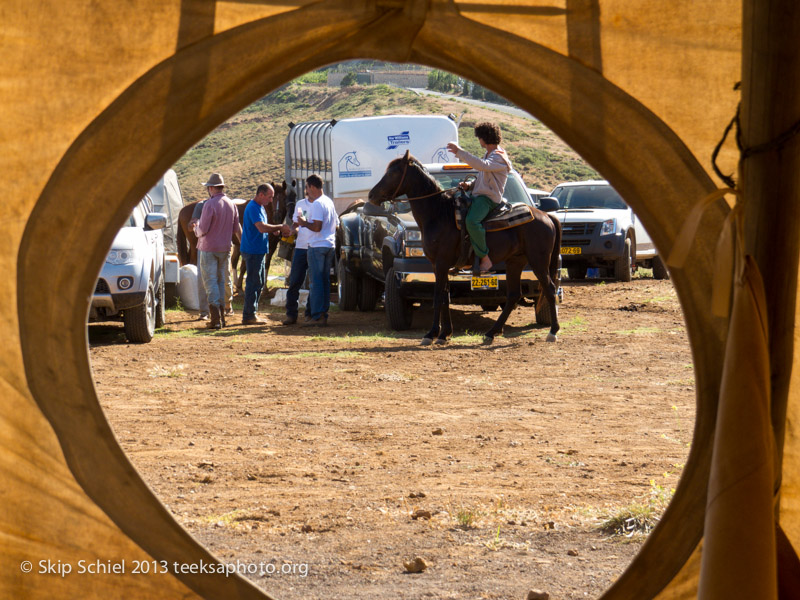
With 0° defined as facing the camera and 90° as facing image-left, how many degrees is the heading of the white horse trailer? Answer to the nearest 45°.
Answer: approximately 315°

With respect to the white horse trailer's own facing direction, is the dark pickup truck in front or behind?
in front

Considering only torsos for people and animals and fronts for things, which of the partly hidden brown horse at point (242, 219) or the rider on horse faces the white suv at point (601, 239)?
the partly hidden brown horse

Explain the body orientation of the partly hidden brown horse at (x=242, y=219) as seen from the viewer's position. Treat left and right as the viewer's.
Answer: facing to the right of the viewer

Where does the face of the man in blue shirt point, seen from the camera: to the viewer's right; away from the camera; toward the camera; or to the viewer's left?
to the viewer's right

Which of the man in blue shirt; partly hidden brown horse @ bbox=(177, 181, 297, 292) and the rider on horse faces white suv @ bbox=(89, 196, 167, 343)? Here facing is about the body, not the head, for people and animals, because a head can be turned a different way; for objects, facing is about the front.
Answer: the rider on horse

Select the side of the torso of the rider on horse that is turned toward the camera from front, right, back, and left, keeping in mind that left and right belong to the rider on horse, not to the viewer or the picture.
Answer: left

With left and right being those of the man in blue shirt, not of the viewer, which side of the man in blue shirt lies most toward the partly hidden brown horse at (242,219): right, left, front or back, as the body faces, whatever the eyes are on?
left

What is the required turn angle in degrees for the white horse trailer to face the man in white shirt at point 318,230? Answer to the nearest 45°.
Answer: approximately 45° to its right

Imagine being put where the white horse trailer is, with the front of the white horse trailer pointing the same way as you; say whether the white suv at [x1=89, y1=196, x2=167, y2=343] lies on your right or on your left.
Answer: on your right

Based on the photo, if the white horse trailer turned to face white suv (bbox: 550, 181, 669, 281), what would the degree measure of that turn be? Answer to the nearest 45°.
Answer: approximately 90° to its left

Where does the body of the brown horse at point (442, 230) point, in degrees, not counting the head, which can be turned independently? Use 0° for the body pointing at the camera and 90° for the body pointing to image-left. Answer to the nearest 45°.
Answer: approximately 90°

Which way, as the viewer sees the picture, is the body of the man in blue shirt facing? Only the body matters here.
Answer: to the viewer's right
